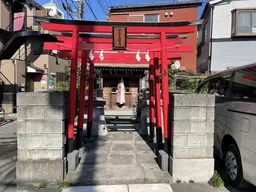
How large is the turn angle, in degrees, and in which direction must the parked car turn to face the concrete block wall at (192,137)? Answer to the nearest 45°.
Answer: approximately 90° to its left

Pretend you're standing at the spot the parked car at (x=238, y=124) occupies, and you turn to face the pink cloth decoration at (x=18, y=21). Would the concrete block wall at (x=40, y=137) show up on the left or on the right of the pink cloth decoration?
left

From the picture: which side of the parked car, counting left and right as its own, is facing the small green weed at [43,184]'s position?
left
